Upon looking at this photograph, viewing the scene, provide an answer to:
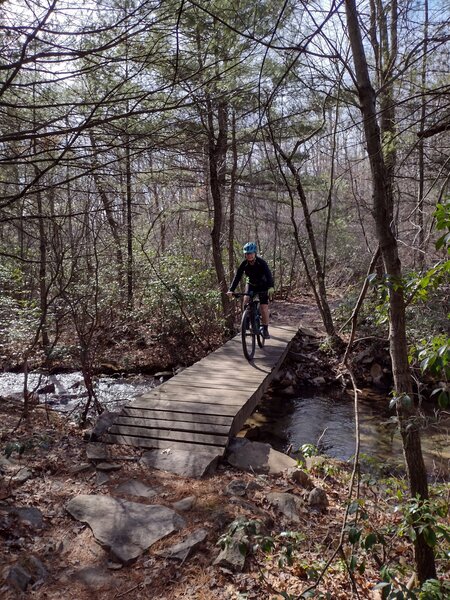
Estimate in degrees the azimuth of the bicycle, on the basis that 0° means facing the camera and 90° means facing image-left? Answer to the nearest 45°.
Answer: approximately 0°

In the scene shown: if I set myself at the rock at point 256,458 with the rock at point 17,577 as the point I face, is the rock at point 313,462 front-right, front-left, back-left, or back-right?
back-left

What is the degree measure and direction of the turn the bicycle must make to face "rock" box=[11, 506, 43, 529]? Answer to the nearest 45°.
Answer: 0° — it already faces it

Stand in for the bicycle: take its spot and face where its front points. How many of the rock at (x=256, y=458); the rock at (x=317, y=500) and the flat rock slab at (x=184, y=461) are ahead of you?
3

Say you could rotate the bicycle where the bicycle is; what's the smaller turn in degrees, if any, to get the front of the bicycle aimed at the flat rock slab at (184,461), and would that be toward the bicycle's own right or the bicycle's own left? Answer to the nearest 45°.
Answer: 0° — it already faces it

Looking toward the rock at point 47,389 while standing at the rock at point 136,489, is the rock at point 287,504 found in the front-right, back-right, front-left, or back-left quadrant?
back-right
